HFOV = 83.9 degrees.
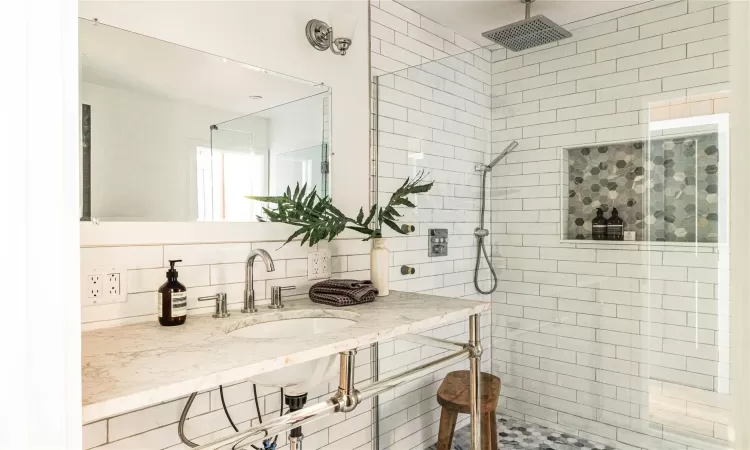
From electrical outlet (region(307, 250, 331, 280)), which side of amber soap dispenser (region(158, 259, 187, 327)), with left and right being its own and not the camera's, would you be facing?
left

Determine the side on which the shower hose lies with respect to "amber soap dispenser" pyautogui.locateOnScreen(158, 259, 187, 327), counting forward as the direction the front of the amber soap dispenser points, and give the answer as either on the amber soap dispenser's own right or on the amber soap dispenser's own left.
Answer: on the amber soap dispenser's own left

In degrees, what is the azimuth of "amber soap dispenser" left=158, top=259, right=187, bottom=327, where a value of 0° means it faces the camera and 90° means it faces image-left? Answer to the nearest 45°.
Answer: approximately 315°

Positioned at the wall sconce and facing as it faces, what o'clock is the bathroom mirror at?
The bathroom mirror is roughly at 3 o'clock from the wall sconce.
